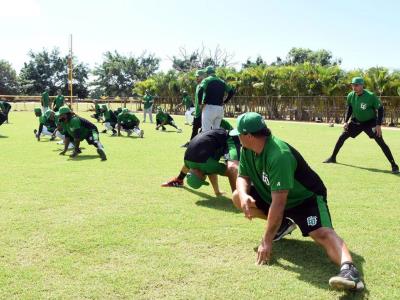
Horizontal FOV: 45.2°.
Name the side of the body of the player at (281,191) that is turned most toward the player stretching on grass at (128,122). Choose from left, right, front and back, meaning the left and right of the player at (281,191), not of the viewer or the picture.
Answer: right

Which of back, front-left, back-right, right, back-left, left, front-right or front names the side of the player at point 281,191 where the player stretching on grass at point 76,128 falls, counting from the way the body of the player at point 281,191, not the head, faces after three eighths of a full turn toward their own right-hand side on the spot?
front-left

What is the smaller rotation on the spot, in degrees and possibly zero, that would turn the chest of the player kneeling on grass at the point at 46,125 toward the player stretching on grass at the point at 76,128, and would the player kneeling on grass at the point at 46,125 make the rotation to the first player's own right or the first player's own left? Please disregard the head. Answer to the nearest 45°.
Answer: approximately 90° to the first player's own left

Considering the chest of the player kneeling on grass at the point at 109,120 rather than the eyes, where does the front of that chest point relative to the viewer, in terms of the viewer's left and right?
facing the viewer and to the left of the viewer

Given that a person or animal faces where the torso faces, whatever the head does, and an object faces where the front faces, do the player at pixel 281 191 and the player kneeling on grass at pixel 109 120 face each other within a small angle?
no

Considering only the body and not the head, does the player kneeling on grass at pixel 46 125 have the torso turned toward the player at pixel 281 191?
no

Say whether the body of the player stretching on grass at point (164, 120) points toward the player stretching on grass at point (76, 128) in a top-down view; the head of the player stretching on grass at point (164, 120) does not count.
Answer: no

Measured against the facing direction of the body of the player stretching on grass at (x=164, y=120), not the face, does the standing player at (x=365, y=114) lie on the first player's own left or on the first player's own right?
on the first player's own left

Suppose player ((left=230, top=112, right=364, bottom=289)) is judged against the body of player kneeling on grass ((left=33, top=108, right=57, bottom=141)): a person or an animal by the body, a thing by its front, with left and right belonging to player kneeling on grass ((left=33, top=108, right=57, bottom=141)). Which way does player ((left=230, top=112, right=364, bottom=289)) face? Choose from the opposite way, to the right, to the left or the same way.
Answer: the same way

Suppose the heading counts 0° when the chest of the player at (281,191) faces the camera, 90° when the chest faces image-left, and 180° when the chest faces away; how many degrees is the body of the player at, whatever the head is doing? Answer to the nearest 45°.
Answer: approximately 45°

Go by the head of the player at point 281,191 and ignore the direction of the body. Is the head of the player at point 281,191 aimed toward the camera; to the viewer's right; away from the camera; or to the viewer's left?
to the viewer's left

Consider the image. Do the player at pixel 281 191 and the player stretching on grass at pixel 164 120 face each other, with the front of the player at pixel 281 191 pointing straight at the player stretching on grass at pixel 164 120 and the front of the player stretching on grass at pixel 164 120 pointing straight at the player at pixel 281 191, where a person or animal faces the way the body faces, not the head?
no

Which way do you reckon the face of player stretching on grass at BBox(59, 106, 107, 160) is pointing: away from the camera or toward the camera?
toward the camera

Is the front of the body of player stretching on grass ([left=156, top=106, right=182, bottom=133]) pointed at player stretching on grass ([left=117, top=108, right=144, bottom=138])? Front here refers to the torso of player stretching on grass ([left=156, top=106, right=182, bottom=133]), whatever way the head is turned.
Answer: yes
